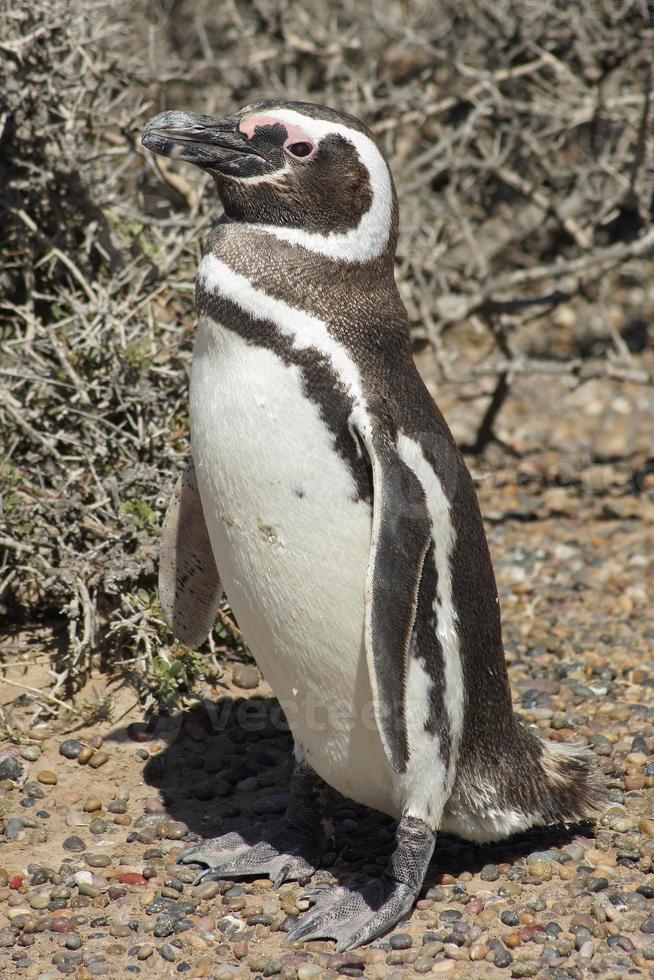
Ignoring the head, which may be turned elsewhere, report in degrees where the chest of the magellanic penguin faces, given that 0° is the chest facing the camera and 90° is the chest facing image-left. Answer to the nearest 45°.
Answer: approximately 45°
